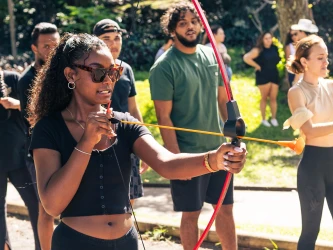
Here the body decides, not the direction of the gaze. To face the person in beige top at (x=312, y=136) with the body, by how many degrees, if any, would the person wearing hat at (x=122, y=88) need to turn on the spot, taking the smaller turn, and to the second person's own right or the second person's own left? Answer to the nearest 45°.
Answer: approximately 45° to the second person's own left

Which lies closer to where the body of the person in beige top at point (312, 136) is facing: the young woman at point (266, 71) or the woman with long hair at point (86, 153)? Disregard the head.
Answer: the woman with long hair

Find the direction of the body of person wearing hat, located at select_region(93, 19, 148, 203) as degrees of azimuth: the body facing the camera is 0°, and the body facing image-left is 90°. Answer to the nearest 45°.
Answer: approximately 0°
